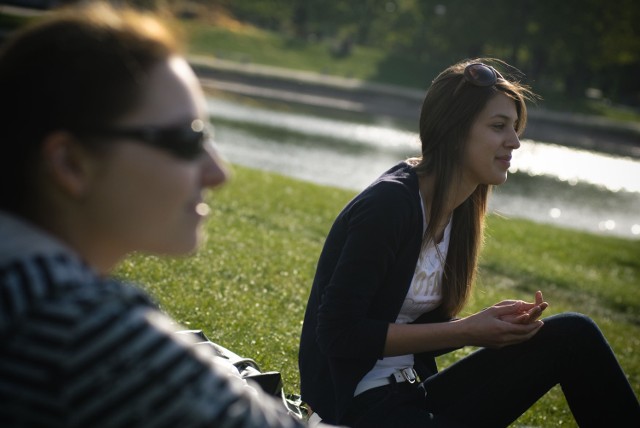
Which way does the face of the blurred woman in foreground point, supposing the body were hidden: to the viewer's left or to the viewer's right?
to the viewer's right

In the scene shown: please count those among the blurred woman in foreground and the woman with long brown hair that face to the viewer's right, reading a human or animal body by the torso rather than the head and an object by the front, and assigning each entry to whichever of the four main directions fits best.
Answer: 2

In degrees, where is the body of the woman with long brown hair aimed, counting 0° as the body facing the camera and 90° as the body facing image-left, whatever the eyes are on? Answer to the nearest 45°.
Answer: approximately 270°

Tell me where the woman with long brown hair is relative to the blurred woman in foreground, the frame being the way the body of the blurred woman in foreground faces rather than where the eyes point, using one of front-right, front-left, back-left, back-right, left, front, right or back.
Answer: front-left

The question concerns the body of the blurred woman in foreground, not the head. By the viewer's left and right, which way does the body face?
facing to the right of the viewer

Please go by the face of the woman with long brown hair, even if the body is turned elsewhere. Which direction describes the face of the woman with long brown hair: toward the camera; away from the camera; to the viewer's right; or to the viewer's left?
to the viewer's right

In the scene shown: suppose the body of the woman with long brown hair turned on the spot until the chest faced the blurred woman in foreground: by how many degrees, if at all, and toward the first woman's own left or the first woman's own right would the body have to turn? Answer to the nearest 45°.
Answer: approximately 90° to the first woman's own right
